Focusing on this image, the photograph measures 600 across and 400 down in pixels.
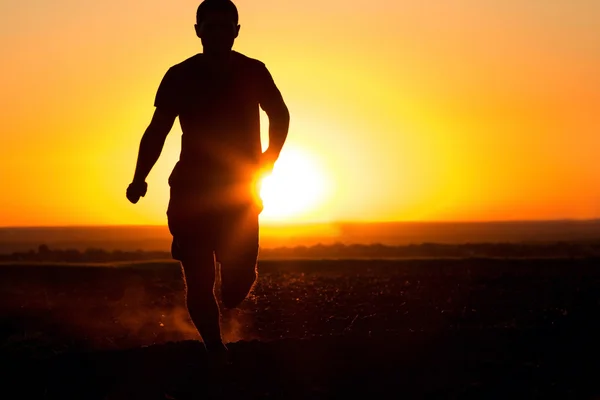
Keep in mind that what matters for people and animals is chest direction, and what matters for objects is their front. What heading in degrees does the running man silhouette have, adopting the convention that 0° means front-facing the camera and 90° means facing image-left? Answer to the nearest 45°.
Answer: approximately 0°
